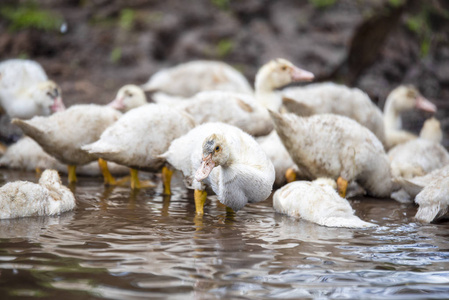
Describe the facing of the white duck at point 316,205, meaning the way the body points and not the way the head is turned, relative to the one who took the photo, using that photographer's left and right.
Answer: facing to the left of the viewer

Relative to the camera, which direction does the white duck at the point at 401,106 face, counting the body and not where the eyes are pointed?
to the viewer's right

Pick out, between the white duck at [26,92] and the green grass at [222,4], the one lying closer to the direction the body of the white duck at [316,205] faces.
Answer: the white duck

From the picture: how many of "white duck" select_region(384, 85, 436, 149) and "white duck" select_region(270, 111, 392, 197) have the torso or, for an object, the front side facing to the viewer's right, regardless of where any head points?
2

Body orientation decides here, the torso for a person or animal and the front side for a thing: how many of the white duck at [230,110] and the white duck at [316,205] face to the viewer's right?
1

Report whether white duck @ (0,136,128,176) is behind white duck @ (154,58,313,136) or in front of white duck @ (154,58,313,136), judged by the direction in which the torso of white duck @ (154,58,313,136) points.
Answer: behind

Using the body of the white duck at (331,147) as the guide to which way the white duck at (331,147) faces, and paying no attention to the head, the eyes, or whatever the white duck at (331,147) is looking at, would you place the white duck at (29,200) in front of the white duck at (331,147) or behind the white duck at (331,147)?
behind

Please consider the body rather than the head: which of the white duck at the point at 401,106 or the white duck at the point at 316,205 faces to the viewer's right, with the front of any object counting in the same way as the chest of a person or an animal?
the white duck at the point at 401,106

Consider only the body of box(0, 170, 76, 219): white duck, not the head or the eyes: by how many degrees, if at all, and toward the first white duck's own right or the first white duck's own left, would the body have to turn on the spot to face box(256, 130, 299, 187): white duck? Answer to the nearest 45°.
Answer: approximately 45° to the first white duck's own left
